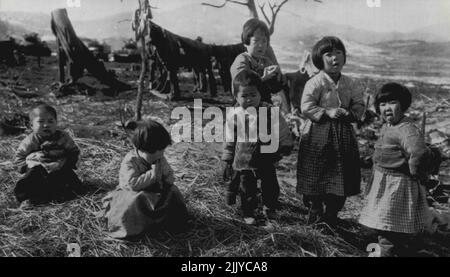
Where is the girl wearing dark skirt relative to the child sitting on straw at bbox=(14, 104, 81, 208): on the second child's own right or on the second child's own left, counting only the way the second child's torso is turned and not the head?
on the second child's own left

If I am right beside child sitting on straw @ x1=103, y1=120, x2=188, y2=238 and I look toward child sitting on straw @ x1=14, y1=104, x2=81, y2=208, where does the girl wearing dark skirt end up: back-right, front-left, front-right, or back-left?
back-right

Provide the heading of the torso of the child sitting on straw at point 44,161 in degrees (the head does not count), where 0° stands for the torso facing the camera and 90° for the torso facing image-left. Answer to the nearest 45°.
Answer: approximately 0°

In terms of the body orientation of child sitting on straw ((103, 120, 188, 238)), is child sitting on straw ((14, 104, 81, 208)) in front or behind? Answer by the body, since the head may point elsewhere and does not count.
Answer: behind

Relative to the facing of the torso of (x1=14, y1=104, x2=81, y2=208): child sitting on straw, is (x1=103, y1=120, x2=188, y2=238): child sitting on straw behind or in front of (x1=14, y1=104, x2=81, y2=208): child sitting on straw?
in front

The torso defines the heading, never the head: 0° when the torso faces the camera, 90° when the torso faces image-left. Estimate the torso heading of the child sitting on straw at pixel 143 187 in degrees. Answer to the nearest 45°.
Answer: approximately 315°
